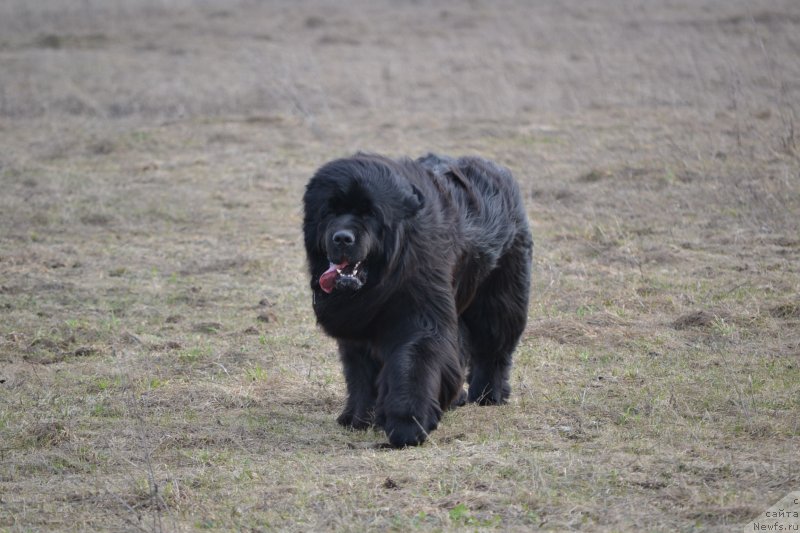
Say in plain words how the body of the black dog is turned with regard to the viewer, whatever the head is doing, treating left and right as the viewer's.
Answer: facing the viewer and to the left of the viewer
